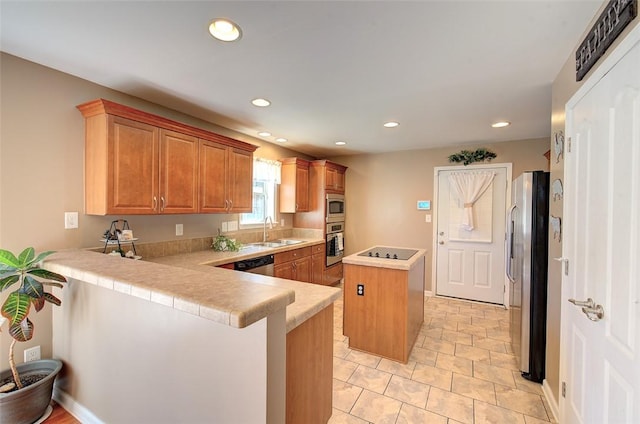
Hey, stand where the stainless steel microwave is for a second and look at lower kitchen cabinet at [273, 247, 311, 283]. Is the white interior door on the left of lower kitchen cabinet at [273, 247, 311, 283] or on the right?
left

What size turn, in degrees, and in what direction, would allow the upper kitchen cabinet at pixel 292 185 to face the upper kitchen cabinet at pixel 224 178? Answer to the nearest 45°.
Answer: approximately 90° to its right

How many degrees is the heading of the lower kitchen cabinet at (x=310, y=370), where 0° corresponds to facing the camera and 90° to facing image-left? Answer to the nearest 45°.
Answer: approximately 225°

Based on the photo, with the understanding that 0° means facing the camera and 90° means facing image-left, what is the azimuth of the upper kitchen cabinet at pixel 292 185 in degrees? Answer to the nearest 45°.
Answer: approximately 315°

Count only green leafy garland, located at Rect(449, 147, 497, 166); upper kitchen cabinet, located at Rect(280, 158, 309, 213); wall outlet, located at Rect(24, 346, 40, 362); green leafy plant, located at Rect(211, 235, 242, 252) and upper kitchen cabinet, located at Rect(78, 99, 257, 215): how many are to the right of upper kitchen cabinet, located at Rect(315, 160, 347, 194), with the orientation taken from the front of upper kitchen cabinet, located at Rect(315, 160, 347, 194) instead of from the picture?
4

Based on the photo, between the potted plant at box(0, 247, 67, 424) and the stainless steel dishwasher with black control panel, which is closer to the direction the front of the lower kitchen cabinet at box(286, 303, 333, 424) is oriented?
the stainless steel dishwasher with black control panel

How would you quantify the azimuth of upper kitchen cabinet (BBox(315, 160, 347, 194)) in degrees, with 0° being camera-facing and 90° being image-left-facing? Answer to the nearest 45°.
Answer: approximately 315°

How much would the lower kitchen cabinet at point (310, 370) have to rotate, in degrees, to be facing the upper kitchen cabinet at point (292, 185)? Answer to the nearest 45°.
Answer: approximately 45° to its left

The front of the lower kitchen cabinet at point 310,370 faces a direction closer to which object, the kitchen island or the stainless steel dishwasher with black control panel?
the kitchen island

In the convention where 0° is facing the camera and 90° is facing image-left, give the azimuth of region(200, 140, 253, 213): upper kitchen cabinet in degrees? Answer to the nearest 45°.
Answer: approximately 315°
